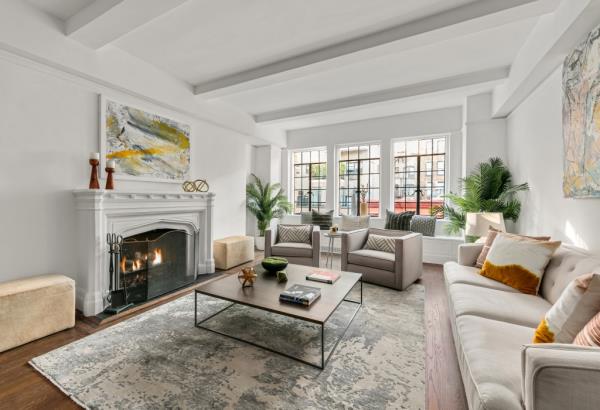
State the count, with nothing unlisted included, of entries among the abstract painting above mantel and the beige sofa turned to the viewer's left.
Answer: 1

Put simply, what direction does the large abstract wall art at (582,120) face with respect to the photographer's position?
facing the viewer and to the left of the viewer

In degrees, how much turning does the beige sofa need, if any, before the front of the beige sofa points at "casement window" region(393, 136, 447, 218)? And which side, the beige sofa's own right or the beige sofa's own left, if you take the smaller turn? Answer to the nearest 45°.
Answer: approximately 90° to the beige sofa's own right

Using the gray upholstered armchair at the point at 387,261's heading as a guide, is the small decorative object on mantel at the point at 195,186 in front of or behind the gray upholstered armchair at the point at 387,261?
in front

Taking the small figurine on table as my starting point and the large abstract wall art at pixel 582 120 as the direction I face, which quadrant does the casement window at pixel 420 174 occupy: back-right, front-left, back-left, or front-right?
front-left

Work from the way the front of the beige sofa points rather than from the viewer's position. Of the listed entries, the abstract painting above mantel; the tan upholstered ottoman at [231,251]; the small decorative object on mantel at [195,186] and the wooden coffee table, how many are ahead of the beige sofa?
4

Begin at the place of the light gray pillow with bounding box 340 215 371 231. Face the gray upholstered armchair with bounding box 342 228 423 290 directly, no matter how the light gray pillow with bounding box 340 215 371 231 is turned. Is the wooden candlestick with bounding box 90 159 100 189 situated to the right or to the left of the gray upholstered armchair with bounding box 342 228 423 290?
right

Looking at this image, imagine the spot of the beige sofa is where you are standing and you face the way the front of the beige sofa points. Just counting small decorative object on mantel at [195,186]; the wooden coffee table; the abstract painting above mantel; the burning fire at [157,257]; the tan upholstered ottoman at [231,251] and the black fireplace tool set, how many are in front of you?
6

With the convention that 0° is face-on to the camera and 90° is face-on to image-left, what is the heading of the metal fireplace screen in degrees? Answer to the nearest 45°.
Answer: approximately 315°

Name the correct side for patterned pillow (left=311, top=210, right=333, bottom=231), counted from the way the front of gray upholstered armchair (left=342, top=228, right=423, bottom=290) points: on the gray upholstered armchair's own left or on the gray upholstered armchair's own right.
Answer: on the gray upholstered armchair's own right

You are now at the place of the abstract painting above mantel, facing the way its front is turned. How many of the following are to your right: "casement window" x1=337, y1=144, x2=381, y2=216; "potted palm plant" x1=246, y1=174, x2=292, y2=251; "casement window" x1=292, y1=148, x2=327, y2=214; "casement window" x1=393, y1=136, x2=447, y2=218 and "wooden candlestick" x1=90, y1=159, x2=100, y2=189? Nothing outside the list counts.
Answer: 1

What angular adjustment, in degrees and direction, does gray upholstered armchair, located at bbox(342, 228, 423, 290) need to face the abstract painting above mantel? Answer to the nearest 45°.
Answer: approximately 45° to its right

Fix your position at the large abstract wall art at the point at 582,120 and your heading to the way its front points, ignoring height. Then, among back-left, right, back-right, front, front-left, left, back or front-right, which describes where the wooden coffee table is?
front

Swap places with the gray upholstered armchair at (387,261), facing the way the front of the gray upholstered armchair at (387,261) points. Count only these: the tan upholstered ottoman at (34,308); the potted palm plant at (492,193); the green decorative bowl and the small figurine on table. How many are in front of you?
3

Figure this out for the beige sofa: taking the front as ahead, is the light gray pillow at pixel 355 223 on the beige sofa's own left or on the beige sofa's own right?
on the beige sofa's own right

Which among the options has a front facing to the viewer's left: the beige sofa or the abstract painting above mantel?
the beige sofa

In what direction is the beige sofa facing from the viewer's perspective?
to the viewer's left

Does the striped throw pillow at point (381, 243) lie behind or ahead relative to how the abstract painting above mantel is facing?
ahead

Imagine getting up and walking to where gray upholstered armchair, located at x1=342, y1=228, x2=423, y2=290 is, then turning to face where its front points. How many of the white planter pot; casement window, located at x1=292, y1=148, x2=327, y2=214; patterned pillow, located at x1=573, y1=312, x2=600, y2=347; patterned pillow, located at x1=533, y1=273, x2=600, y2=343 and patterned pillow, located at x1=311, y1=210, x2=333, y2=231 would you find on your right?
3

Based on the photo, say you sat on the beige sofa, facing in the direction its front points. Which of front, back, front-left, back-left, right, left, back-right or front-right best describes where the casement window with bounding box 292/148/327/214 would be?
front-right

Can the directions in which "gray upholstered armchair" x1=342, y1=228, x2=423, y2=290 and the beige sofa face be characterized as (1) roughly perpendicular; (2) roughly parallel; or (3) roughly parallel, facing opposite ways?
roughly perpendicular

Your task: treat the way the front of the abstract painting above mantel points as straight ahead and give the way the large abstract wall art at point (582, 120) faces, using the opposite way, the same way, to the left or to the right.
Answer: the opposite way
